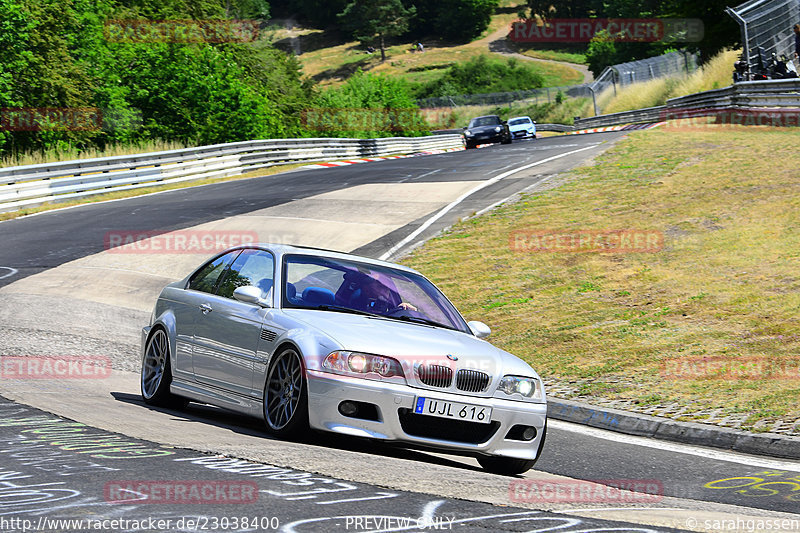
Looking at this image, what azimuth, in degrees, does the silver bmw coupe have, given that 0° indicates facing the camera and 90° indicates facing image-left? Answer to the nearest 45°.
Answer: approximately 315°

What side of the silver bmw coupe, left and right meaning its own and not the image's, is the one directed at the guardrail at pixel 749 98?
left

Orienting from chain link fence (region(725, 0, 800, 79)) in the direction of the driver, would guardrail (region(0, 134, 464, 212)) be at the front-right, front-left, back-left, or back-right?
front-right

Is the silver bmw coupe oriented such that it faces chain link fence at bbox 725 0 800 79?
no

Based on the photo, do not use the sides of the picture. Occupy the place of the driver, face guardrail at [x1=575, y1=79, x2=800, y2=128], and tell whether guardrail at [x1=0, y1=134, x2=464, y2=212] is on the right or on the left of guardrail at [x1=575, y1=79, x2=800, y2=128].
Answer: left

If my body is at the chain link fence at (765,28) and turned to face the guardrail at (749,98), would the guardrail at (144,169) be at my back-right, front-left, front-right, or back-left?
front-right
